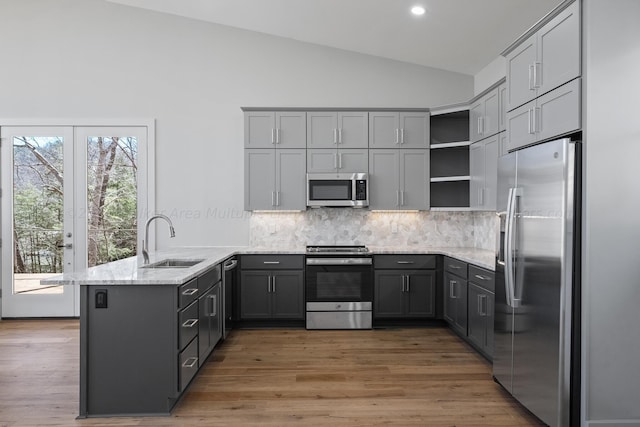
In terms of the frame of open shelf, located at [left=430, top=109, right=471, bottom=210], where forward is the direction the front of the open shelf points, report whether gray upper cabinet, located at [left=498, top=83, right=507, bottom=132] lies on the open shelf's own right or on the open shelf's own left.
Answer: on the open shelf's own left

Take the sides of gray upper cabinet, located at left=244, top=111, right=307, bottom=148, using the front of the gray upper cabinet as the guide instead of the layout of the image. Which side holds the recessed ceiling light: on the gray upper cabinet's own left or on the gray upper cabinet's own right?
on the gray upper cabinet's own left

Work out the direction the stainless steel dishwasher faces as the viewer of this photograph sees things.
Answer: facing to the right of the viewer

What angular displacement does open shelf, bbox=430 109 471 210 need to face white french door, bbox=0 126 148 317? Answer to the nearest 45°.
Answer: approximately 45° to its right

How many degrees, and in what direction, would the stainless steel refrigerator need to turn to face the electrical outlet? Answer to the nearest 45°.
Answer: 0° — it already faces it

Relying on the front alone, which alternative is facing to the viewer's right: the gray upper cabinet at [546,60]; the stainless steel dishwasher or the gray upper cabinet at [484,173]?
the stainless steel dishwasher

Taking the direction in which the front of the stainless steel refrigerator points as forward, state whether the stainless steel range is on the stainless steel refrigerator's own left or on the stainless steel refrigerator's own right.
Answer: on the stainless steel refrigerator's own right
